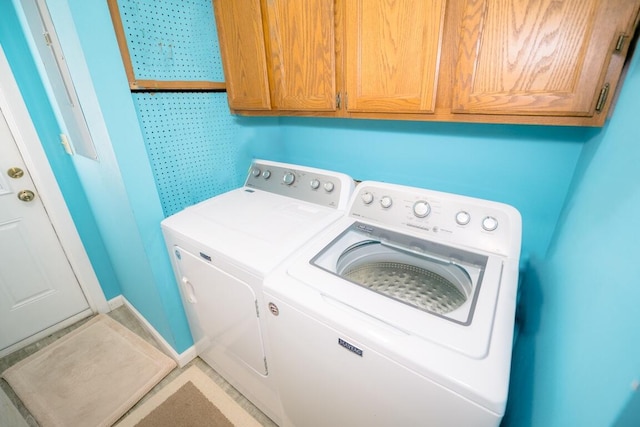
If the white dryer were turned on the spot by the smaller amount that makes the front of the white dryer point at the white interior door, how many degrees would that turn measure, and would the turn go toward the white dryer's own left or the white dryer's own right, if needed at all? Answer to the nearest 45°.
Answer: approximately 90° to the white dryer's own right

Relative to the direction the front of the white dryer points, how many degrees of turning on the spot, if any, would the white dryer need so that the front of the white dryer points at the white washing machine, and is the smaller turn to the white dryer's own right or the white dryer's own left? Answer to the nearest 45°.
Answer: approximately 90° to the white dryer's own left

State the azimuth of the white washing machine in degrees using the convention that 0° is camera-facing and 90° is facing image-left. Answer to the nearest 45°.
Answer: approximately 45°

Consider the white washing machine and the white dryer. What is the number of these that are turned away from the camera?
0

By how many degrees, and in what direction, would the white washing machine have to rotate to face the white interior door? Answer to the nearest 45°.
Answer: approximately 45° to its right

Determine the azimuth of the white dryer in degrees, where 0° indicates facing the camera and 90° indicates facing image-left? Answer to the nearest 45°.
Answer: approximately 45°

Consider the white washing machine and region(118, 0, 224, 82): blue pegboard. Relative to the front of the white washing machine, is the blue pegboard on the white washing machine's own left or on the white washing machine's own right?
on the white washing machine's own right
